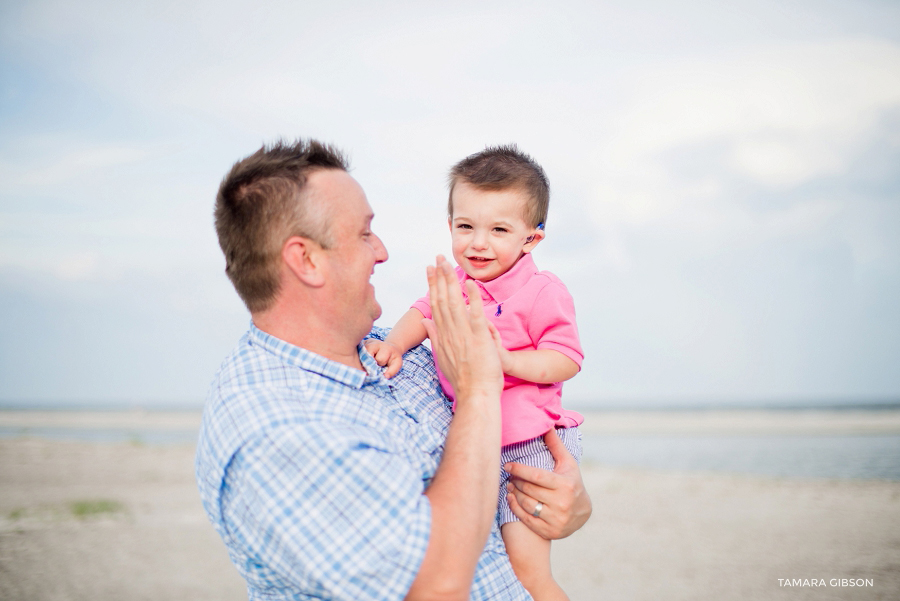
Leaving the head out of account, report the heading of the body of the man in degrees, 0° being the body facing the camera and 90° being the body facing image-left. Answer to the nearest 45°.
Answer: approximately 270°

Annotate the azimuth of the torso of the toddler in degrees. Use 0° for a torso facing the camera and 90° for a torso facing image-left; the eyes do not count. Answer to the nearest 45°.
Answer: approximately 45°

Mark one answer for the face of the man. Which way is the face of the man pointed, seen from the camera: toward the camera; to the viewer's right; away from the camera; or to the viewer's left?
to the viewer's right
